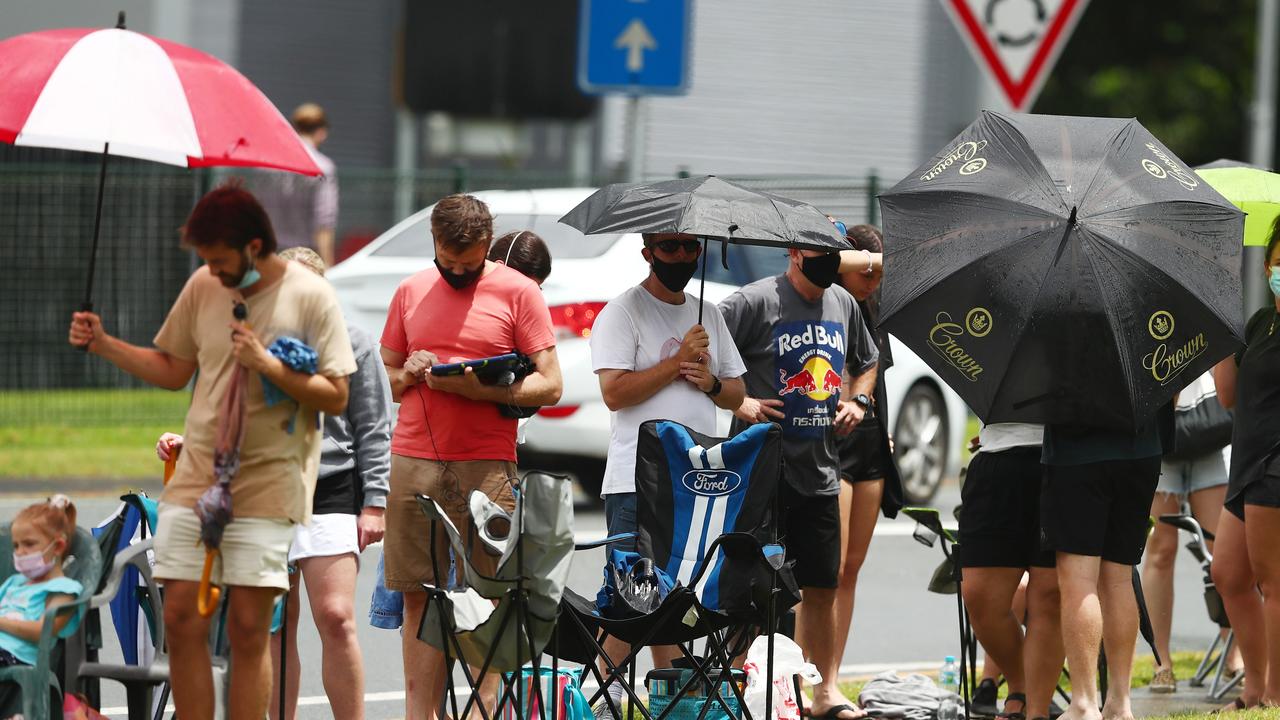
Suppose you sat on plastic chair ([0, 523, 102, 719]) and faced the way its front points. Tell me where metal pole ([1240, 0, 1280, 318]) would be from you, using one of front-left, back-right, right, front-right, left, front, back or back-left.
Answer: back

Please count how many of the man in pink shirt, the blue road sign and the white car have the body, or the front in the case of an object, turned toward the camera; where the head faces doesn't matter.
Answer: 2

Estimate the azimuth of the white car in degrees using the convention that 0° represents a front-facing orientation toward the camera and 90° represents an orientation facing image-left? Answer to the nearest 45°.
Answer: approximately 225°

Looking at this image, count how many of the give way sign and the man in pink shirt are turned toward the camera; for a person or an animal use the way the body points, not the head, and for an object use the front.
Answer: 2

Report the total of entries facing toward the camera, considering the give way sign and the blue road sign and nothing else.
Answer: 2

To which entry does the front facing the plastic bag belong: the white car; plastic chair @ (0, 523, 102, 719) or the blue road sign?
the blue road sign

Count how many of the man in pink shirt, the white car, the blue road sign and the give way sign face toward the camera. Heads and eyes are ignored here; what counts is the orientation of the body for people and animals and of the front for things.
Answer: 3

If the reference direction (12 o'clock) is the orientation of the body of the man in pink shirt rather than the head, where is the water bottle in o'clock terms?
The water bottle is roughly at 8 o'clock from the man in pink shirt.

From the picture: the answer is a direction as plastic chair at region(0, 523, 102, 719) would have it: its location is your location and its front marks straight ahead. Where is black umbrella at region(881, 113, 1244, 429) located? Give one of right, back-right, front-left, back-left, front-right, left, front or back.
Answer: back-left

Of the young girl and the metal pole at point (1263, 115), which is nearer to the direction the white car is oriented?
the metal pole
